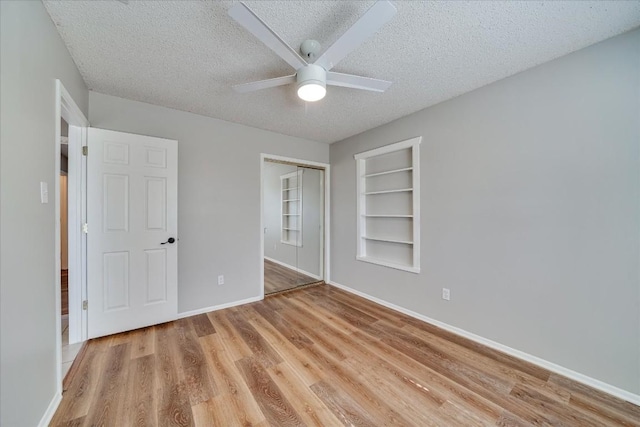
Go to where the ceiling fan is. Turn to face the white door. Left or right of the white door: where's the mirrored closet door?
right

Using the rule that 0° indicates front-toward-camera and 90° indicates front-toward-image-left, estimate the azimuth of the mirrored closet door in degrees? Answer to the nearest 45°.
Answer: approximately 315°

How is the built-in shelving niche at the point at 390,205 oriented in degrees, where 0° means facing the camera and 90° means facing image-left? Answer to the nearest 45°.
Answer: approximately 45°

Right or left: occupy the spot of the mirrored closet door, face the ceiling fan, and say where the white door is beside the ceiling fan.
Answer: right

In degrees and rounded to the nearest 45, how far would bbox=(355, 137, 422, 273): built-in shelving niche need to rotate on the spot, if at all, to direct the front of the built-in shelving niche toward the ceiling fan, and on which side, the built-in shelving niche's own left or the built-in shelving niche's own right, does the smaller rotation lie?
approximately 45° to the built-in shelving niche's own left

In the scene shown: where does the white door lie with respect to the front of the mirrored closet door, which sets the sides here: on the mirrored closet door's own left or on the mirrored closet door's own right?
on the mirrored closet door's own right
